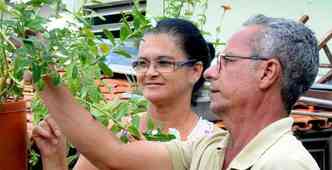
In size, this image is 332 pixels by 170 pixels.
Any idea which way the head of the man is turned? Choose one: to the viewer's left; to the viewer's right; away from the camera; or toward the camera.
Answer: to the viewer's left

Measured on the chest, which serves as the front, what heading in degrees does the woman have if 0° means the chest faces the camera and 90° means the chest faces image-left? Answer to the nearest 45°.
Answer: approximately 45°

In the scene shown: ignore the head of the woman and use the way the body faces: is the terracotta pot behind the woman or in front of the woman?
in front

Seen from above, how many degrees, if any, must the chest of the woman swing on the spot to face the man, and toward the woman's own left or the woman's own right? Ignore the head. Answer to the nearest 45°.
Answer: approximately 45° to the woman's own left

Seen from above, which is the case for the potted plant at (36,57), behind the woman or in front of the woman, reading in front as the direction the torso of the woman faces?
in front
